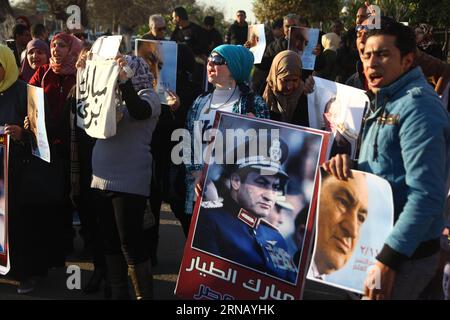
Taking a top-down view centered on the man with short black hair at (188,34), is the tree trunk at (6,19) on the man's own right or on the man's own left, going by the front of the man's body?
on the man's own right

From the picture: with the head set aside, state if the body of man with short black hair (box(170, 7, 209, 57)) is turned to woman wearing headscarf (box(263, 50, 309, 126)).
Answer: no

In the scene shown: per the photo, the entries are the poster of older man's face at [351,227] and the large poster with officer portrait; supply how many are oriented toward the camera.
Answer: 2

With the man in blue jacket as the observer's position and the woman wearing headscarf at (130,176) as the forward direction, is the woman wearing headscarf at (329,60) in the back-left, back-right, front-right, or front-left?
front-right

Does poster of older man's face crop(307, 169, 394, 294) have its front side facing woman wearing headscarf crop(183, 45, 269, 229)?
no

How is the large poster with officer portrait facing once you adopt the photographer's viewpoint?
facing the viewer

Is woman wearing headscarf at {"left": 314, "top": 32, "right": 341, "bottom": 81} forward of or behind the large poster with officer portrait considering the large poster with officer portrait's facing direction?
behind

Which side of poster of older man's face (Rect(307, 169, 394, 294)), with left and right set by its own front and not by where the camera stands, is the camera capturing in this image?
front

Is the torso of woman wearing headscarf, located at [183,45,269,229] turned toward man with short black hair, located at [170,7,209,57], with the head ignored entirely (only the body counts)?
no

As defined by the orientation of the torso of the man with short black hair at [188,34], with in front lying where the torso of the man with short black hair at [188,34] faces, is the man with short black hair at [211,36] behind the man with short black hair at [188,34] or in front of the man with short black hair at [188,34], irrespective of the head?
behind

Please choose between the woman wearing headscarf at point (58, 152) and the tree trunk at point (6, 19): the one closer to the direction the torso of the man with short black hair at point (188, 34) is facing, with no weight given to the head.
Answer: the woman wearing headscarf

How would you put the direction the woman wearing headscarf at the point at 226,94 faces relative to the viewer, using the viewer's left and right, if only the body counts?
facing the viewer and to the left of the viewer

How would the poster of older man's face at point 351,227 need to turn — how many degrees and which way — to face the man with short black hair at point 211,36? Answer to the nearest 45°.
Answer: approximately 180°

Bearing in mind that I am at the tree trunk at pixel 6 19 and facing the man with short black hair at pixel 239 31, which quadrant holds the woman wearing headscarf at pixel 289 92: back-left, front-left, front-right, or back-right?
front-right

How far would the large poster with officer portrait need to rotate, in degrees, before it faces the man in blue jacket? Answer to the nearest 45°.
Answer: approximately 45° to its left

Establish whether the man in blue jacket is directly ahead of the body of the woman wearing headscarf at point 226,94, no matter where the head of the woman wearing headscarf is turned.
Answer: no

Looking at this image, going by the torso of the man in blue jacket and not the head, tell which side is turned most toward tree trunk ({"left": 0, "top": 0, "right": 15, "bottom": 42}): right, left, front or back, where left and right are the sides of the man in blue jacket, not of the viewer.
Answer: right

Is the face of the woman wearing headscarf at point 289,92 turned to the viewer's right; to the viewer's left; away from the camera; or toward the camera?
toward the camera
